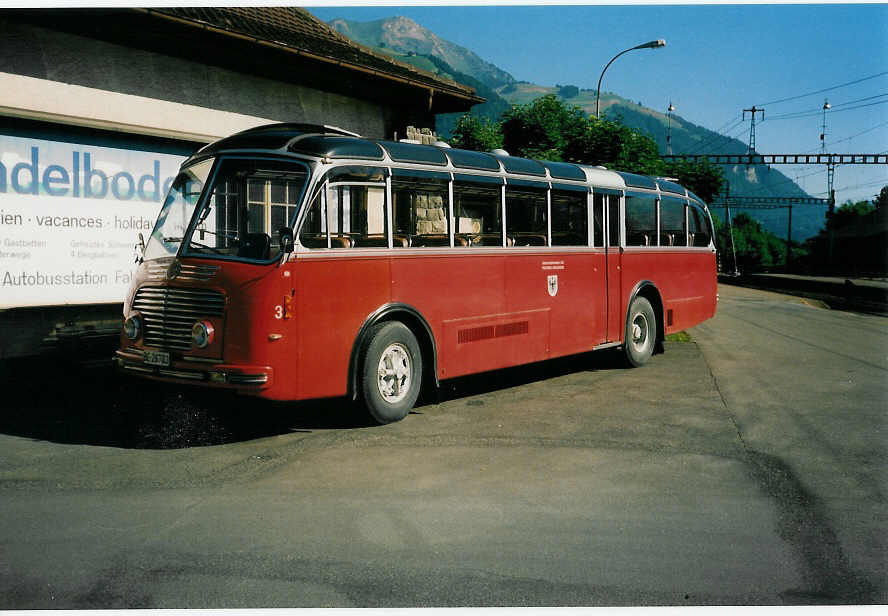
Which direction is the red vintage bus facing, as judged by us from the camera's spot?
facing the viewer and to the left of the viewer

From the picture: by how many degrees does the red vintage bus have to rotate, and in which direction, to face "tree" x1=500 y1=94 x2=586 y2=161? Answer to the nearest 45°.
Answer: approximately 135° to its right

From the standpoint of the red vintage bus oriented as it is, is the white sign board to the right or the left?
on its right

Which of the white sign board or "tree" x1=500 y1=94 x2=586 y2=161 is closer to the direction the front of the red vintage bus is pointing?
the white sign board

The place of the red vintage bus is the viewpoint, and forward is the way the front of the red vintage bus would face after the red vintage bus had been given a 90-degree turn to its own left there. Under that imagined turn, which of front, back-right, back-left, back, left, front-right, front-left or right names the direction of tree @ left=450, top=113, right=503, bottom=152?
back-left

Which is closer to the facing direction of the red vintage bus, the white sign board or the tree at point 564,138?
the white sign board

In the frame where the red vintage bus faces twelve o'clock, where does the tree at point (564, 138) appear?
The tree is roughly at 5 o'clock from the red vintage bus.
